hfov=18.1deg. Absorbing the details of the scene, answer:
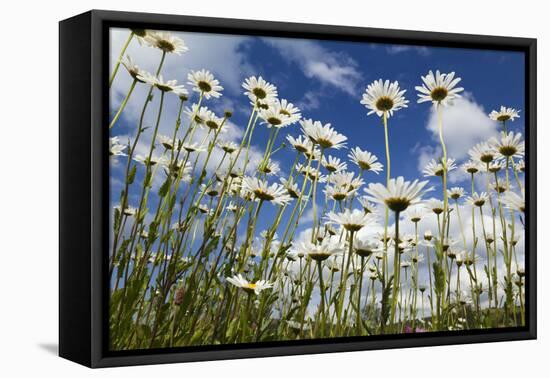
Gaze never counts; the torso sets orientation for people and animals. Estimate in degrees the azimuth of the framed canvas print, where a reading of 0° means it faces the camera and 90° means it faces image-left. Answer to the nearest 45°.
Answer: approximately 315°
